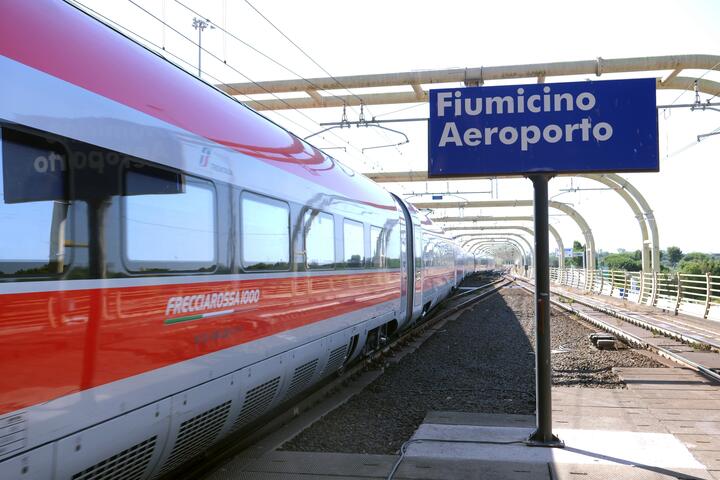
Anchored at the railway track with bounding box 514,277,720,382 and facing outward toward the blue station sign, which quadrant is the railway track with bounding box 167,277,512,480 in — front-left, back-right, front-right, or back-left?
front-right

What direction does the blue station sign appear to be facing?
toward the camera

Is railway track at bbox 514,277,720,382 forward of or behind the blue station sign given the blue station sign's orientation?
behind
